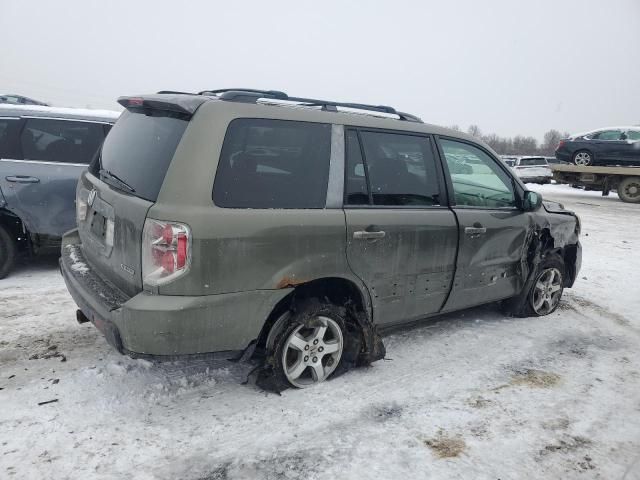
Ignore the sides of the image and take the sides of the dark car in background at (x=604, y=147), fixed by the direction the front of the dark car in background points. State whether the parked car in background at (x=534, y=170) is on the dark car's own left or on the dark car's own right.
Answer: on the dark car's own left

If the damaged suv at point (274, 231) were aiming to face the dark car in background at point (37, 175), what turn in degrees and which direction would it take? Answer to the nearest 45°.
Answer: approximately 90° to its left

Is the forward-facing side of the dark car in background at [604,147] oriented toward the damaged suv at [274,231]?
no

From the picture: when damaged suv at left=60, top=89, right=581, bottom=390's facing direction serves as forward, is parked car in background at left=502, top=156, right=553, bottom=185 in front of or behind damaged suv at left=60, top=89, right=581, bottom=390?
in front

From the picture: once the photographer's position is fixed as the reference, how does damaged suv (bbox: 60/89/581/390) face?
facing away from the viewer and to the right of the viewer

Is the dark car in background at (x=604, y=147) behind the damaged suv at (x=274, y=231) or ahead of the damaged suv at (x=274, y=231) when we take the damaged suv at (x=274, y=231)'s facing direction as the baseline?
ahead

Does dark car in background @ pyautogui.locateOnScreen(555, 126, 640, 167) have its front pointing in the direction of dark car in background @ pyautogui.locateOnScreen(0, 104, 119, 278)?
no
